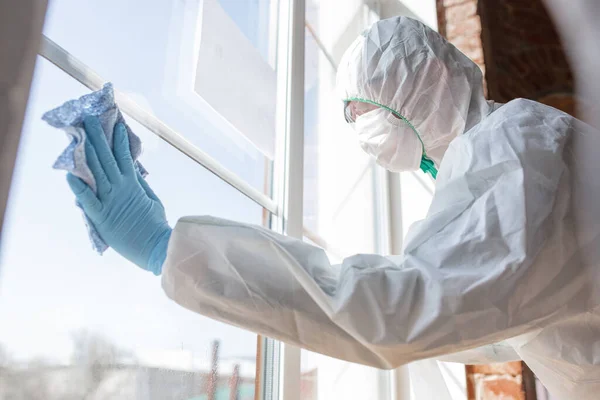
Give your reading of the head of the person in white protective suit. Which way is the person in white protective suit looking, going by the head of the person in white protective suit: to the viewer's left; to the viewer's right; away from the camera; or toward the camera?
to the viewer's left

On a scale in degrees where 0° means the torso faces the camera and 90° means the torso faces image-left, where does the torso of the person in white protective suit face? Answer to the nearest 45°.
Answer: approximately 90°
